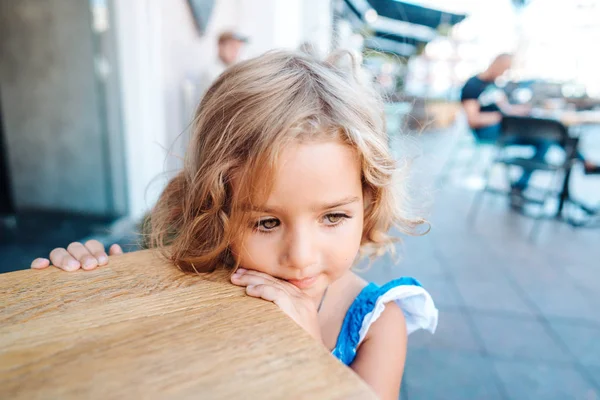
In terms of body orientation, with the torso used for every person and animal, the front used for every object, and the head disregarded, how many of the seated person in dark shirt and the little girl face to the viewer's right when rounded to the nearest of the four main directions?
1

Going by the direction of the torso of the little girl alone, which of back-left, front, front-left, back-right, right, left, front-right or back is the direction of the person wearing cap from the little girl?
back

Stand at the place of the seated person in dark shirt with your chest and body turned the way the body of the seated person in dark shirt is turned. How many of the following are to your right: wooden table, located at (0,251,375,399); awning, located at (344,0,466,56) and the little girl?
2

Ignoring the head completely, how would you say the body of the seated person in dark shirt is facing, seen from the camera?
to the viewer's right

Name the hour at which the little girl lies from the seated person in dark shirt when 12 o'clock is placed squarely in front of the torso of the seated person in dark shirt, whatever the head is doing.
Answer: The little girl is roughly at 3 o'clock from the seated person in dark shirt.

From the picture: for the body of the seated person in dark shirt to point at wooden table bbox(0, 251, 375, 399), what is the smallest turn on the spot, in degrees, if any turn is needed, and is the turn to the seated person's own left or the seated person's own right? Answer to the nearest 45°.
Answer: approximately 90° to the seated person's own right

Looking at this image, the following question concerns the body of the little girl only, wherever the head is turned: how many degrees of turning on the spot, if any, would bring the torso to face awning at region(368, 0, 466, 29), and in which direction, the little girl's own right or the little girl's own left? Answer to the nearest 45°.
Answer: approximately 135° to the little girl's own left

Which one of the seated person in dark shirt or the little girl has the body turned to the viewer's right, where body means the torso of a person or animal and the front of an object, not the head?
the seated person in dark shirt

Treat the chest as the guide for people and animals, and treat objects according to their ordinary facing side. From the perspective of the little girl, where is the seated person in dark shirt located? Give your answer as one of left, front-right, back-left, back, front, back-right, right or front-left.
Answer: back-left
